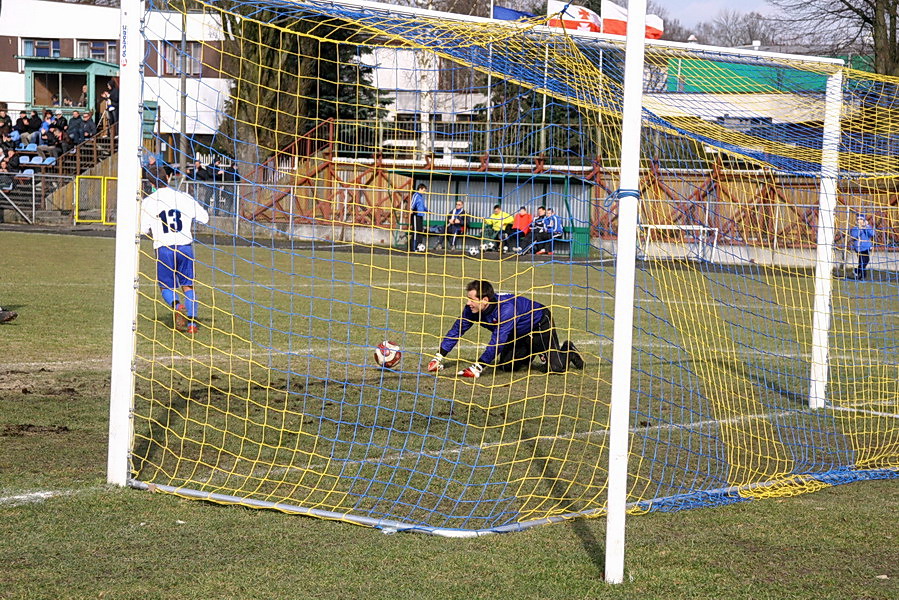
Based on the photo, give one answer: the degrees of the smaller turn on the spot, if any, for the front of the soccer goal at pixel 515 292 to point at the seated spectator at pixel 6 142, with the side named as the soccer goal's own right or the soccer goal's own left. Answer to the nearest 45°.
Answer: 0° — it already faces them

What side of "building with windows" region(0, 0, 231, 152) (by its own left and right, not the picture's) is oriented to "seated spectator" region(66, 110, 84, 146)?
front

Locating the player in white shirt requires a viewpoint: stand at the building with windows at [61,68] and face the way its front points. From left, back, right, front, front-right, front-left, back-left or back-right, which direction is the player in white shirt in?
front

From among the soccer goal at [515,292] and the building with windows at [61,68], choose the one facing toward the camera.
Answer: the building with windows

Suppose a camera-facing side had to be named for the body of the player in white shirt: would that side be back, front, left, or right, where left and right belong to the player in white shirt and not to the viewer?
back

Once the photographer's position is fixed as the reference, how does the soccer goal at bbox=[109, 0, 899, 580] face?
facing away from the viewer and to the left of the viewer

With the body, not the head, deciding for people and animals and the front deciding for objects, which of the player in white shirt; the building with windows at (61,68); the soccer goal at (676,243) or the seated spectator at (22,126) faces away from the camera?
the player in white shirt

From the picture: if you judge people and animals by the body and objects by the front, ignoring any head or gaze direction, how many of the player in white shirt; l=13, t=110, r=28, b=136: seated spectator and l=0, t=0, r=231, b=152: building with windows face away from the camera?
1

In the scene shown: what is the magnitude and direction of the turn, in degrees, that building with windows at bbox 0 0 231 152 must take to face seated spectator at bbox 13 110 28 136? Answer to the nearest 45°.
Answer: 0° — it already faces them

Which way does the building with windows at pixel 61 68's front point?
toward the camera

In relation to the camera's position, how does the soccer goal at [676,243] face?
facing the viewer

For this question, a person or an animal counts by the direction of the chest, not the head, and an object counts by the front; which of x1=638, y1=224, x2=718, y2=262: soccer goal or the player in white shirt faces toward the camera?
the soccer goal
